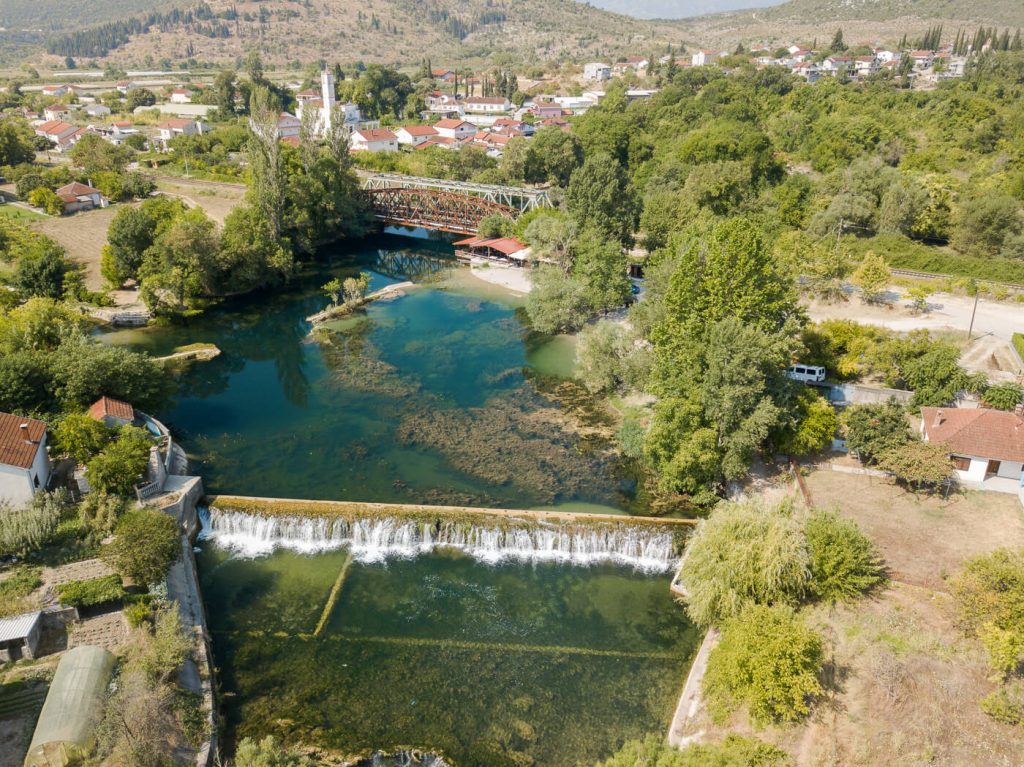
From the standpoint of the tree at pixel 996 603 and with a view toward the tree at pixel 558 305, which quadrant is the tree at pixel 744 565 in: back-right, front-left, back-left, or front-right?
front-left

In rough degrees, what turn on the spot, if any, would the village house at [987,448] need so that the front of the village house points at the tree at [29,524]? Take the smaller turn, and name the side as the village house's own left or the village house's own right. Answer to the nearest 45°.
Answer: approximately 45° to the village house's own right

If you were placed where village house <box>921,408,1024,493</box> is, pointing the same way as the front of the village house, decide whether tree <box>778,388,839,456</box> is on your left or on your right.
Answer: on your right

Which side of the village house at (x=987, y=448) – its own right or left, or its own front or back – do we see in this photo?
front

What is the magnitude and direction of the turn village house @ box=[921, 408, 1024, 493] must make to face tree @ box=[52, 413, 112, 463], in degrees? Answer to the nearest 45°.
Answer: approximately 45° to its right

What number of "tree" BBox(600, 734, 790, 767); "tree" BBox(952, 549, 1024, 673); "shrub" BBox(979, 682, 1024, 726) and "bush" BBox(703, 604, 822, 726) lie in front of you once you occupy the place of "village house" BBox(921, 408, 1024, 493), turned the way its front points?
4

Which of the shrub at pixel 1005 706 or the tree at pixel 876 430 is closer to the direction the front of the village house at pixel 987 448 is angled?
the shrub

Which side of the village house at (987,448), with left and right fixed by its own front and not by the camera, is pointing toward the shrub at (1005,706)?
front

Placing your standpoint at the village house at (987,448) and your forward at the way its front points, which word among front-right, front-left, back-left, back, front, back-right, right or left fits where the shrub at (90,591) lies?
front-right

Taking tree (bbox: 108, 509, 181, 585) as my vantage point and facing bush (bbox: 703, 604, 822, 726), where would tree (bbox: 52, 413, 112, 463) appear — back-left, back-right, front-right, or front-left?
back-left

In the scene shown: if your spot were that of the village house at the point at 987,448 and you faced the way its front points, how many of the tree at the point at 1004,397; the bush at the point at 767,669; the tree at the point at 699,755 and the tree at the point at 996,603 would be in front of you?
3

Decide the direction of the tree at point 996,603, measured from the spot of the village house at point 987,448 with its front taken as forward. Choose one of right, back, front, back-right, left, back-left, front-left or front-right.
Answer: front

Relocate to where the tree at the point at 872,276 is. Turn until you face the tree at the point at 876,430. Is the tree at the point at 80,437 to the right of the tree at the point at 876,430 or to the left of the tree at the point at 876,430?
right

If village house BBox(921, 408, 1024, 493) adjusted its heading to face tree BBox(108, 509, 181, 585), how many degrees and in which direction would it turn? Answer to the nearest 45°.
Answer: approximately 45° to its right
